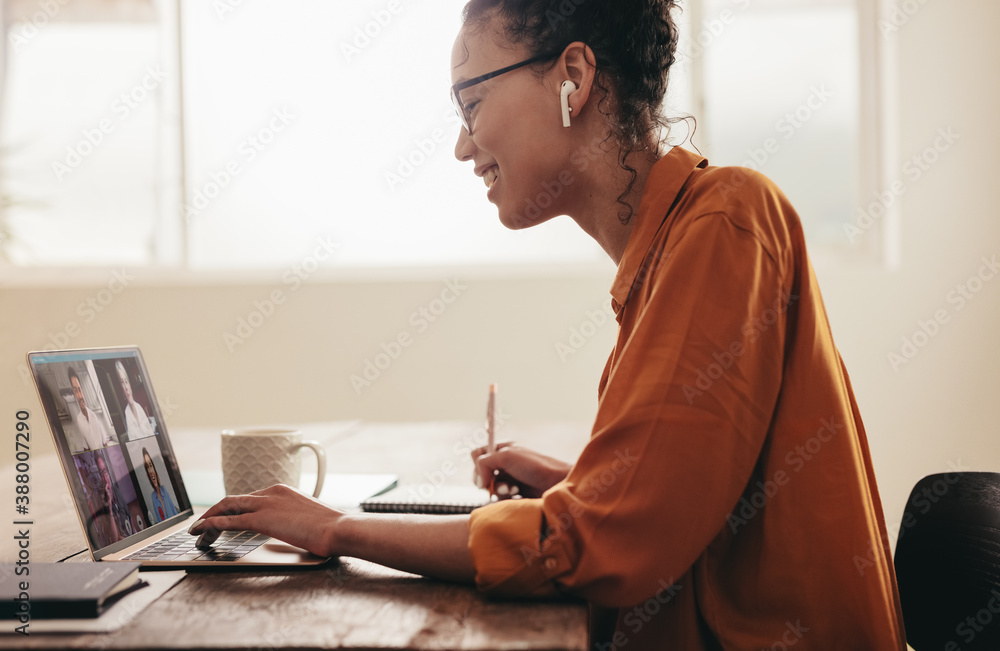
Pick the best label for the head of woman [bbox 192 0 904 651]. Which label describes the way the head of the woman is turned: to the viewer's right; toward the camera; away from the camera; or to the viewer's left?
to the viewer's left

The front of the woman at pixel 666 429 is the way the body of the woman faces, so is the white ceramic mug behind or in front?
in front

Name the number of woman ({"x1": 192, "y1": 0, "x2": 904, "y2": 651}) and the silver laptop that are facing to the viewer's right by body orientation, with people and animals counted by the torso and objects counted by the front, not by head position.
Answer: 1

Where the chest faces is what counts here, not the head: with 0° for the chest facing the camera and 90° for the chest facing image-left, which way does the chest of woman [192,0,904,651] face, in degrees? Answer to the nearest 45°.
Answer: approximately 90°

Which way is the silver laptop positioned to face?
to the viewer's right

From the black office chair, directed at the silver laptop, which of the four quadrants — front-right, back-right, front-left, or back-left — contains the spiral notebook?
front-right
